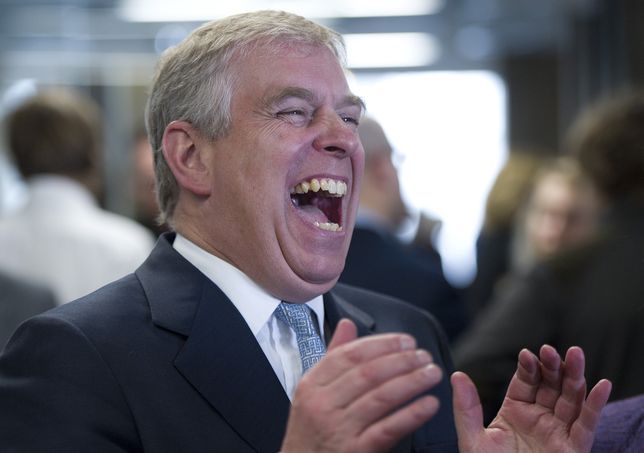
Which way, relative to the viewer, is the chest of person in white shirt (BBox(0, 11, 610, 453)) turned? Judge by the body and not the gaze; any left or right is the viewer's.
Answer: facing the viewer and to the right of the viewer

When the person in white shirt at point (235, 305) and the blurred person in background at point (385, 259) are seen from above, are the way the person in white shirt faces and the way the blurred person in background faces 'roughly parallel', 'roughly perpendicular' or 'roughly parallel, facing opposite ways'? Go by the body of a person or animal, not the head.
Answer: roughly perpendicular

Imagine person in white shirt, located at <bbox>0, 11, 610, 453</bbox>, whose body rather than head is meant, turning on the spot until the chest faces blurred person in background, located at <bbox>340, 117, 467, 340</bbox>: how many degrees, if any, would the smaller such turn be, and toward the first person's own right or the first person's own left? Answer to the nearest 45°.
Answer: approximately 135° to the first person's own left

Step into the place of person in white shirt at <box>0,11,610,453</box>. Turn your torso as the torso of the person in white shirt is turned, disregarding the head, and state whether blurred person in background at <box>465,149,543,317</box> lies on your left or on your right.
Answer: on your left

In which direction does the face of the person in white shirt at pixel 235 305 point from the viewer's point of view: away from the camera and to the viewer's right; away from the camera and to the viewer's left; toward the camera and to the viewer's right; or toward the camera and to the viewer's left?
toward the camera and to the viewer's right

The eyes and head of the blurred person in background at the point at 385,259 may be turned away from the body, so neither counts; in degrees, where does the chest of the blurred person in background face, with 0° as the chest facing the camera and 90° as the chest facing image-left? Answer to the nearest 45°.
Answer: approximately 225°
